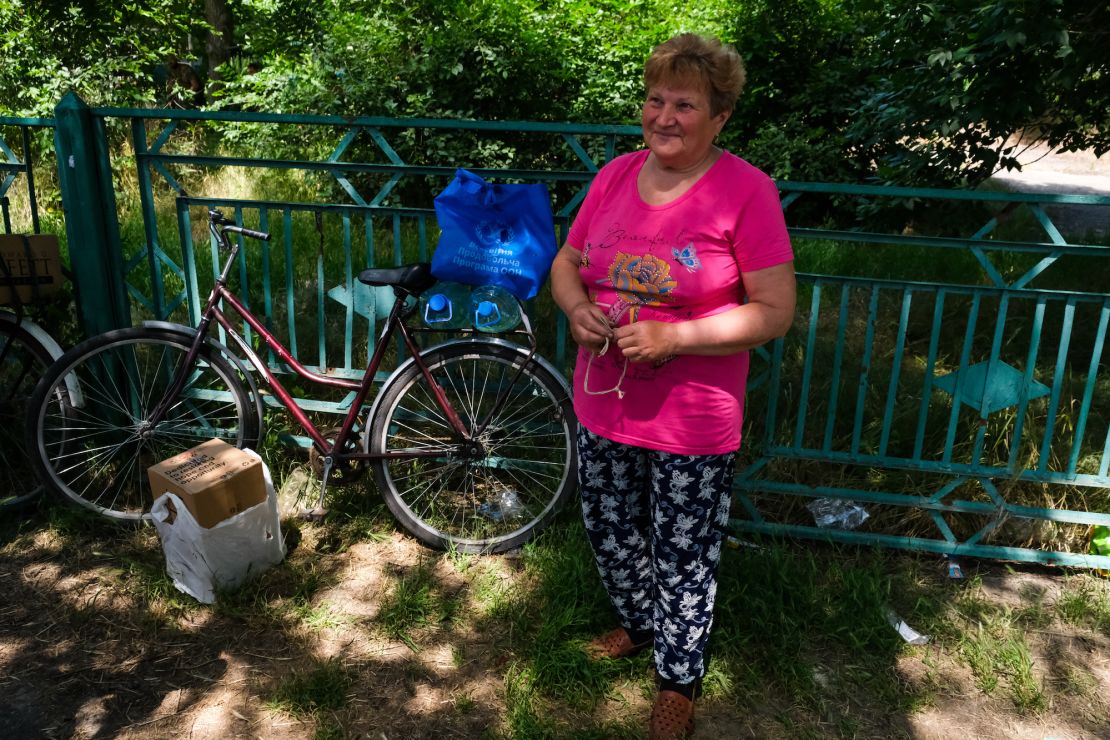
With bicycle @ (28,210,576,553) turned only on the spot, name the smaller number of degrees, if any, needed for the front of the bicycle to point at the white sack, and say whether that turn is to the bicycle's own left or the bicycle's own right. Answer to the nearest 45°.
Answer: approximately 45° to the bicycle's own left

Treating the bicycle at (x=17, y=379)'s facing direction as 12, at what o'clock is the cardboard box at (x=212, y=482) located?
The cardboard box is roughly at 8 o'clock from the bicycle.

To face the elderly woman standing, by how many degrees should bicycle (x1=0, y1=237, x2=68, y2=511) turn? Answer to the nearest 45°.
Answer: approximately 135° to its left

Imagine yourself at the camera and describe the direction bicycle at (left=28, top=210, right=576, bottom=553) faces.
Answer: facing to the left of the viewer

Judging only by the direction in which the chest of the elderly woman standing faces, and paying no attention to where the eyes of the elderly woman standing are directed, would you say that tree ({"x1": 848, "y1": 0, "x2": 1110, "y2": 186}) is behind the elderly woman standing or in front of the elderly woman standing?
behind

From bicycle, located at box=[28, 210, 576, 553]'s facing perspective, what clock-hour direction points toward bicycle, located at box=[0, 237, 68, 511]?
bicycle, located at box=[0, 237, 68, 511] is roughly at 1 o'clock from bicycle, located at box=[28, 210, 576, 553].

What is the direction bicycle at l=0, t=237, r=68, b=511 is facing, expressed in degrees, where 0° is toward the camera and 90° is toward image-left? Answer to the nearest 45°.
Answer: approximately 90°
